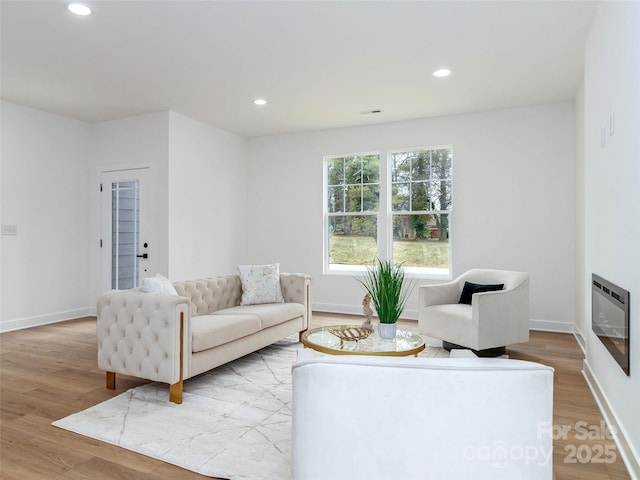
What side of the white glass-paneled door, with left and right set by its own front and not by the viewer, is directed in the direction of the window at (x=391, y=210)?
left

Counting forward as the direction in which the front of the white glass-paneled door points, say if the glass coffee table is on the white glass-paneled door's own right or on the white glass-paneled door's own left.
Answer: on the white glass-paneled door's own left

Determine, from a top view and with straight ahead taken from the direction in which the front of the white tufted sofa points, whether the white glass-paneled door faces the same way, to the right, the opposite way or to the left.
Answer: to the right

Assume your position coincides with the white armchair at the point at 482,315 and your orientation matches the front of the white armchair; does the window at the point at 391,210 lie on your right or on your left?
on your right

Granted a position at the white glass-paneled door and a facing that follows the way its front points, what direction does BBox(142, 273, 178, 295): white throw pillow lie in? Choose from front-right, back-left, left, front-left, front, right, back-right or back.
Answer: front-left

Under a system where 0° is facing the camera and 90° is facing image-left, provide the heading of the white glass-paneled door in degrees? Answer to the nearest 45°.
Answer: approximately 45°

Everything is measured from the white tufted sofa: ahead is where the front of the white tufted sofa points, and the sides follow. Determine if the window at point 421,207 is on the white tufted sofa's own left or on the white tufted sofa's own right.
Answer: on the white tufted sofa's own left

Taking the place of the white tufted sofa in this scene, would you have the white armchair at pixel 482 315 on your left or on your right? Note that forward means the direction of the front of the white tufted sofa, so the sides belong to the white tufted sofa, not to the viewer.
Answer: on your left
